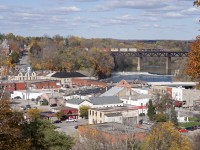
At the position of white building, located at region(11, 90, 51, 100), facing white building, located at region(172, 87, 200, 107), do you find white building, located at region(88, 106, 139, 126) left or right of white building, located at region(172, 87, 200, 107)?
right

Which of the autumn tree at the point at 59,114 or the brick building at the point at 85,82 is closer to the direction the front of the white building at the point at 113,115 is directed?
the autumn tree

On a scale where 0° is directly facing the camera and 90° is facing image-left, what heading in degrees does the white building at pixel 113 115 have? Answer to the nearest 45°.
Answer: approximately 45°

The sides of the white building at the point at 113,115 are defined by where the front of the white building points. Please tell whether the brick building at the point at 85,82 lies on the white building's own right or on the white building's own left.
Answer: on the white building's own right

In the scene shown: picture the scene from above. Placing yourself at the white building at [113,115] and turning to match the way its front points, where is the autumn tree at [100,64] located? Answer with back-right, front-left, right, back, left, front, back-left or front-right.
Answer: back-right

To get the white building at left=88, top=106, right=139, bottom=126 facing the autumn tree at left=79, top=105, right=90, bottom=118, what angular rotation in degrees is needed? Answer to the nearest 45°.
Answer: approximately 90° to its right

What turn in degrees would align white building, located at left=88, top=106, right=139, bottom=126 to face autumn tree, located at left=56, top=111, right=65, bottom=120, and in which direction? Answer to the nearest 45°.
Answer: approximately 90° to its right
